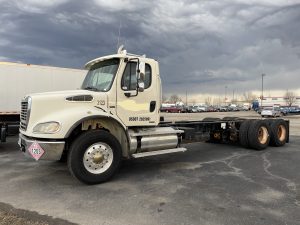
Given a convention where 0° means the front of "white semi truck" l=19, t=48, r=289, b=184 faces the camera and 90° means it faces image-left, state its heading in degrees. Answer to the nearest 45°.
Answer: approximately 45°

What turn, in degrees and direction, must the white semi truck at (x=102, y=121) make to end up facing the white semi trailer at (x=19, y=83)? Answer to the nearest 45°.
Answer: approximately 90° to its right
